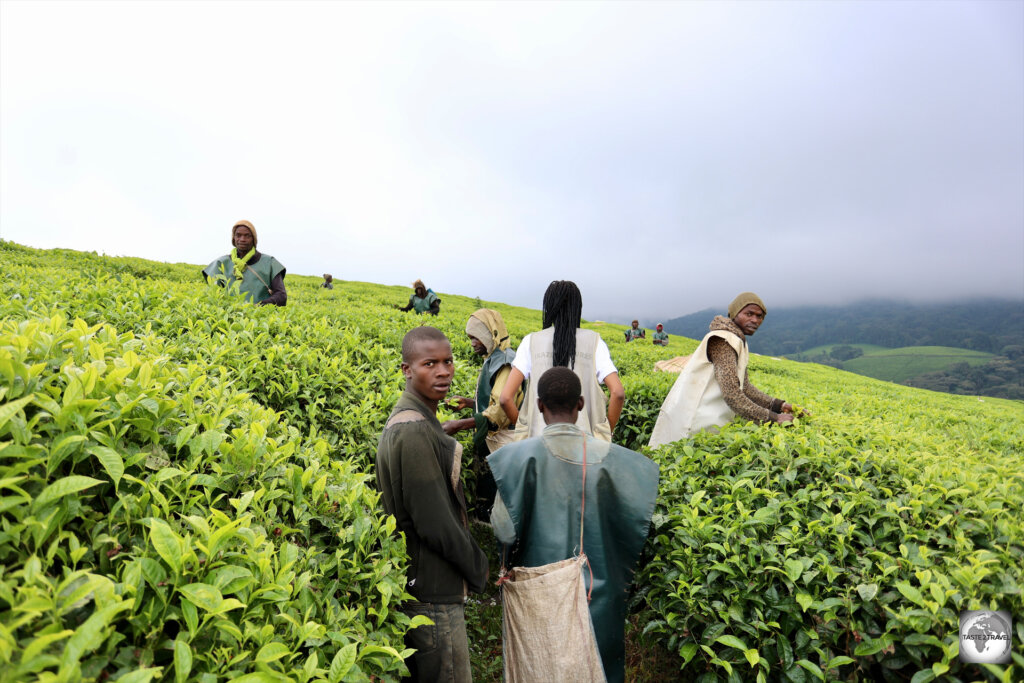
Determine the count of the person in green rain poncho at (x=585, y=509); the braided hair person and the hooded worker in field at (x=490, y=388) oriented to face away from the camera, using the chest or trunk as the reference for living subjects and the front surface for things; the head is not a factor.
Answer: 2

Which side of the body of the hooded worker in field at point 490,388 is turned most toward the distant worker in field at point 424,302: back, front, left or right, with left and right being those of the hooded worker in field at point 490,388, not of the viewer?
right

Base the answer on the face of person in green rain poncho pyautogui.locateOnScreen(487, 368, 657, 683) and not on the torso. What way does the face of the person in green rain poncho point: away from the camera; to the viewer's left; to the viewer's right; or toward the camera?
away from the camera

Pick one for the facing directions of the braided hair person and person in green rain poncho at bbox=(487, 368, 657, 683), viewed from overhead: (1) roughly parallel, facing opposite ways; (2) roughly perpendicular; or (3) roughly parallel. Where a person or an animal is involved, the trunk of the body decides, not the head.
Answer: roughly parallel

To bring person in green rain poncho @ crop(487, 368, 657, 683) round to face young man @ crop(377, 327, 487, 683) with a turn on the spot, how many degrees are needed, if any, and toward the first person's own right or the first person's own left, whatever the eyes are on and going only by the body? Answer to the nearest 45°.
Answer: approximately 135° to the first person's own left

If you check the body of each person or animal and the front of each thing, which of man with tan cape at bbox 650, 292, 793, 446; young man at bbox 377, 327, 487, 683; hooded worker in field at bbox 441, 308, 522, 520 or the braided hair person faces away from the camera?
the braided hair person

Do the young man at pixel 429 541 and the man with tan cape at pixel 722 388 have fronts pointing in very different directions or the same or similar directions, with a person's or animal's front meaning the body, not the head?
same or similar directions

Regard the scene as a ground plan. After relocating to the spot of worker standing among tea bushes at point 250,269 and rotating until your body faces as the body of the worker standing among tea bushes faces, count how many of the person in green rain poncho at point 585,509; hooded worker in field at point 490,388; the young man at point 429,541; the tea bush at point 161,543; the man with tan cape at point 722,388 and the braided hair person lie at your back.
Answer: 0

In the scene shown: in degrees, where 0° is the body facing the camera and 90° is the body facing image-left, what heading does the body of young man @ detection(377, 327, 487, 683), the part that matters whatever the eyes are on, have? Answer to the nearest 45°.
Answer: approximately 270°

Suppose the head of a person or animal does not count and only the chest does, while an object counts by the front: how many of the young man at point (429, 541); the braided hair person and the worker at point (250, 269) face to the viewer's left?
0

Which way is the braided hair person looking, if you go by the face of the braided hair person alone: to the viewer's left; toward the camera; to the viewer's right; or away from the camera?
away from the camera

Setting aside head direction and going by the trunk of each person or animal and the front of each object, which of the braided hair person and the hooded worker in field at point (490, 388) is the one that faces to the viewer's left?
the hooded worker in field

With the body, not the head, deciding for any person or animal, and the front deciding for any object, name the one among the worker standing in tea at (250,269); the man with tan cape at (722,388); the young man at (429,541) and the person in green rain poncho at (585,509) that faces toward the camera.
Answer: the worker standing in tea

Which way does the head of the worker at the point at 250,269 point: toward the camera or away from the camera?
toward the camera

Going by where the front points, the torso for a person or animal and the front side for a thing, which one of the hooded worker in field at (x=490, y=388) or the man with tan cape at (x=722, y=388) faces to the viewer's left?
the hooded worker in field

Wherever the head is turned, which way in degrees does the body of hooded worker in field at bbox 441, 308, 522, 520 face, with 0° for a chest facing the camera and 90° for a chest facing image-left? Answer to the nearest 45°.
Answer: approximately 90°

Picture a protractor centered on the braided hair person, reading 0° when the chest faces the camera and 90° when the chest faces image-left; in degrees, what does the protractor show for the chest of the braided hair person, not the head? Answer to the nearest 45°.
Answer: approximately 180°

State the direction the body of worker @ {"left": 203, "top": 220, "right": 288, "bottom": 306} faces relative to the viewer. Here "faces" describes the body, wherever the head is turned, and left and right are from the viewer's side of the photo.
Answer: facing the viewer

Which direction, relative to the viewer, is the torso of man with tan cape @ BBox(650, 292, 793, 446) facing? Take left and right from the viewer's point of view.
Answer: facing to the right of the viewer

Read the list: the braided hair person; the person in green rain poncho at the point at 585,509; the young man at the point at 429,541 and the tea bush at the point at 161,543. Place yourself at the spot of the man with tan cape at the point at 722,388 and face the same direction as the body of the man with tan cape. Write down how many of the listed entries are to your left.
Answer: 0
